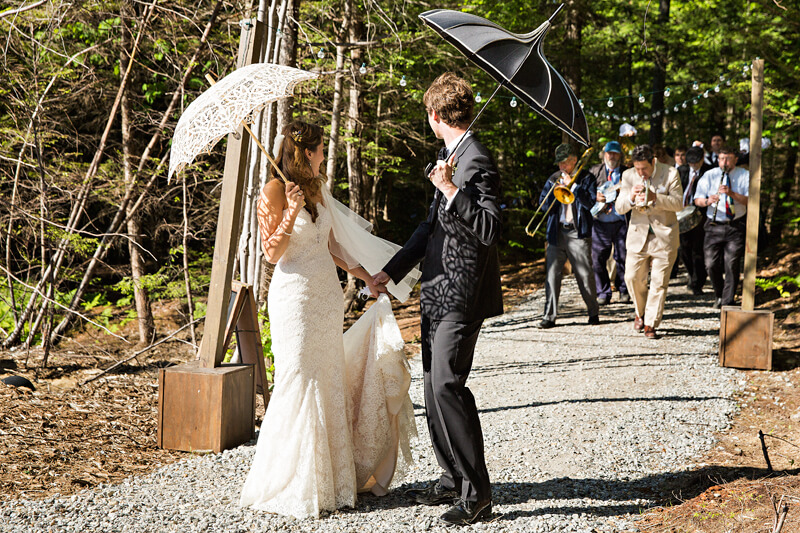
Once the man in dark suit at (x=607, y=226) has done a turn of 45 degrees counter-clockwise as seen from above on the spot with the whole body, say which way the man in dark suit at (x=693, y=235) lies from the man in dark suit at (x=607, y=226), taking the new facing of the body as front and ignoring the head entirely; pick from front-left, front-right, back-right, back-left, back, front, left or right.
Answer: left

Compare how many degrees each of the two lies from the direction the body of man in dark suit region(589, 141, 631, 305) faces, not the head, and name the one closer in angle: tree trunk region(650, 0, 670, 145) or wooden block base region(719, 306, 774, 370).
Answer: the wooden block base

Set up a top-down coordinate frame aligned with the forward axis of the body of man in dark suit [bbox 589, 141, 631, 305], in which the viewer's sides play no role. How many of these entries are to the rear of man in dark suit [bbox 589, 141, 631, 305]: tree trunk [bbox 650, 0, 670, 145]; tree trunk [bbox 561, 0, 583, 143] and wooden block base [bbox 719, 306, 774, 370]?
2

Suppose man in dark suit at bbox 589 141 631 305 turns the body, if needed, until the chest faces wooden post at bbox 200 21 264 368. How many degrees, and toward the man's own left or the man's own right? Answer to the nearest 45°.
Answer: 0° — they already face it

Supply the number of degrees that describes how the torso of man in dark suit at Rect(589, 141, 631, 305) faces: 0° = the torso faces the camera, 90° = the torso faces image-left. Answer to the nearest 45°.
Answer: approximately 0°
